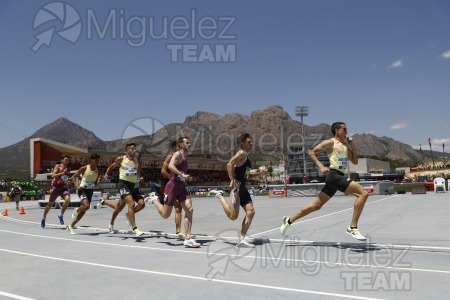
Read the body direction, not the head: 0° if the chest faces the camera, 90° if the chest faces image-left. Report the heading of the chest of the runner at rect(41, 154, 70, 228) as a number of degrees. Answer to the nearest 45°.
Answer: approximately 315°

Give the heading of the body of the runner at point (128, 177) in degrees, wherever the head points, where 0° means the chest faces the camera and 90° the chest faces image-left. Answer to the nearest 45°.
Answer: approximately 315°

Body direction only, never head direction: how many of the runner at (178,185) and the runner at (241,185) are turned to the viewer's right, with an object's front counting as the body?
2

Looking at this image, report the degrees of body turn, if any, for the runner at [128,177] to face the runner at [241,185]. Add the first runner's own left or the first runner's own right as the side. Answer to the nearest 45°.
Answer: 0° — they already face them

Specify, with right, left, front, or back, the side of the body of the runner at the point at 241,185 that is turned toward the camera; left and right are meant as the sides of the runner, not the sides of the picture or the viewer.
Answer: right

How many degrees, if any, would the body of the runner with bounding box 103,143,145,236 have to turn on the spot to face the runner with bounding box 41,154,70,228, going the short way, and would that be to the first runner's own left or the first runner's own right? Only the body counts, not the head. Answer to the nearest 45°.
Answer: approximately 180°

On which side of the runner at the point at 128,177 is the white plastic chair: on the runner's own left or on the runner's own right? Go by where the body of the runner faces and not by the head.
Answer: on the runner's own left

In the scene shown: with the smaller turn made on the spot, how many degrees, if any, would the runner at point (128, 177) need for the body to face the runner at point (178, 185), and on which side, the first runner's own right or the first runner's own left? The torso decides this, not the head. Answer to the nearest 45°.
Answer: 0° — they already face them

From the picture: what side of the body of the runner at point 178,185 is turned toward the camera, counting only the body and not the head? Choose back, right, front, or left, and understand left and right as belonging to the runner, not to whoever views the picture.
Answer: right
